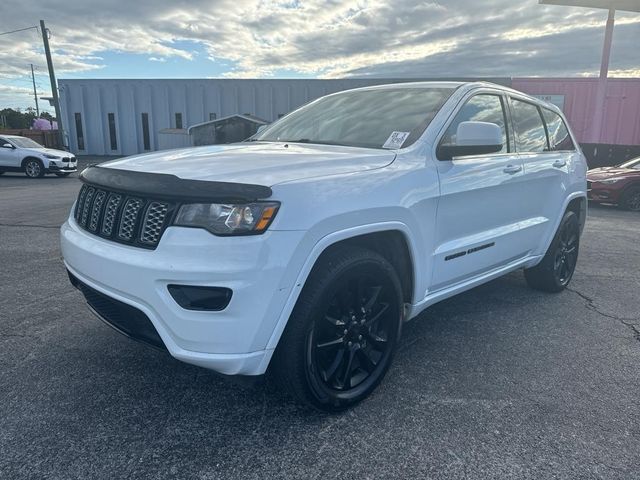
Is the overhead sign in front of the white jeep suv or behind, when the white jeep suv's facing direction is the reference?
behind

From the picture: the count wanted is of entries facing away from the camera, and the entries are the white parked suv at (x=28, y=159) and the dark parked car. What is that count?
0

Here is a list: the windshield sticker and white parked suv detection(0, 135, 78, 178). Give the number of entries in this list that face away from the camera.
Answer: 0

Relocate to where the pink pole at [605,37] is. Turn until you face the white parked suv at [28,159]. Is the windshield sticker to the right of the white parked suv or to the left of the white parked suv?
left

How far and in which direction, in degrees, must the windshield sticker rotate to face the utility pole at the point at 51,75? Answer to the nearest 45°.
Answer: approximately 90° to its right

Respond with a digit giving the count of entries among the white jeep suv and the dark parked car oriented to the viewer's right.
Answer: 0

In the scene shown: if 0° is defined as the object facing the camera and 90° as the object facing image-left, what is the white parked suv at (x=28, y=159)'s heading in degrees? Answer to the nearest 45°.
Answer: approximately 315°

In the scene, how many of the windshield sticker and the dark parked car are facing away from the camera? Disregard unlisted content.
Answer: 0

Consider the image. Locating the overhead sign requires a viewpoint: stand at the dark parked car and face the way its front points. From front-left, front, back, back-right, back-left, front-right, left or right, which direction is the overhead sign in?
back-right
